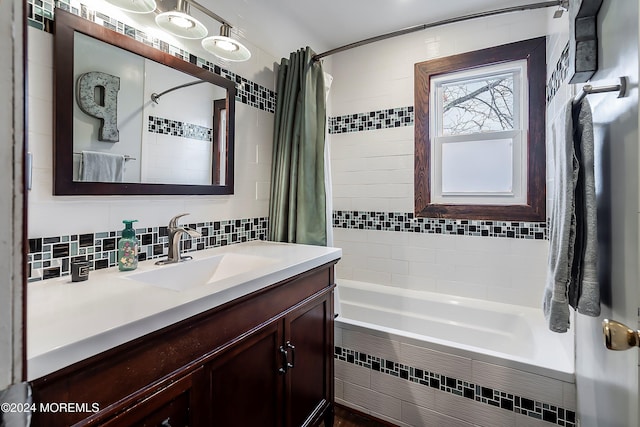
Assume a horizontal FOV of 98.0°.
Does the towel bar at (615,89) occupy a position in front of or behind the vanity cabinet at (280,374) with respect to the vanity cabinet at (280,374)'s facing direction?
in front

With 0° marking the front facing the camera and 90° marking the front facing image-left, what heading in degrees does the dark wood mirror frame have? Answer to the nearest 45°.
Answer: approximately 315°

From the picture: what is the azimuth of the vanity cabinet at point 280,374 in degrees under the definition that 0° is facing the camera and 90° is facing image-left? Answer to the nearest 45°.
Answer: approximately 315°

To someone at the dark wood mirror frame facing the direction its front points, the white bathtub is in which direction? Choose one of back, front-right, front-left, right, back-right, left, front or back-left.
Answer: front-left

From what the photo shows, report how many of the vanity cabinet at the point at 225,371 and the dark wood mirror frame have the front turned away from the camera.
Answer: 0

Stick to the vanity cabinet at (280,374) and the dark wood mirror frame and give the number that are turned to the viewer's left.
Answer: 0

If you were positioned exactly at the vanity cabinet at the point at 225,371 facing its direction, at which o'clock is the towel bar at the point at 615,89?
The towel bar is roughly at 12 o'clock from the vanity cabinet.

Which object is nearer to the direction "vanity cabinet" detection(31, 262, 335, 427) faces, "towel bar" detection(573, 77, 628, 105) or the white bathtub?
the towel bar
